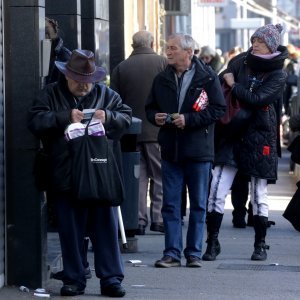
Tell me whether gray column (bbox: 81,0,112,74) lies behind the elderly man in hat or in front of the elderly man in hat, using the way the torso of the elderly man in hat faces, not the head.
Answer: behind

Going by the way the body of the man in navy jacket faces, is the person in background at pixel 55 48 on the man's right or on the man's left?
on the man's right

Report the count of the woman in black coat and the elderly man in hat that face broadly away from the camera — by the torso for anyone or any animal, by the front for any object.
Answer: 0

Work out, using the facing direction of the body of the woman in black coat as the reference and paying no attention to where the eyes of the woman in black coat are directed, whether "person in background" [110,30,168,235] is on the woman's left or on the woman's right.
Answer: on the woman's right

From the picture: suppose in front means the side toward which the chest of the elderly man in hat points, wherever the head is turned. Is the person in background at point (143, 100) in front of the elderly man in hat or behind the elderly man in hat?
behind

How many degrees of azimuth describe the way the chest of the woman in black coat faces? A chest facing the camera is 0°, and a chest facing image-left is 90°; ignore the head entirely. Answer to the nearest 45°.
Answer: approximately 45°

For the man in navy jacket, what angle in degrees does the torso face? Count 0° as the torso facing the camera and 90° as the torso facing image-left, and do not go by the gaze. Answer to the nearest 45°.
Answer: approximately 45°

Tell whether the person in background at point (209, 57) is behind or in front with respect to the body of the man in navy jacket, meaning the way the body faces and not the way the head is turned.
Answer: behind

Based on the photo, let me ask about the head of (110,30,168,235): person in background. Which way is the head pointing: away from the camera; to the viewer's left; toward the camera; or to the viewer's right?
away from the camera
